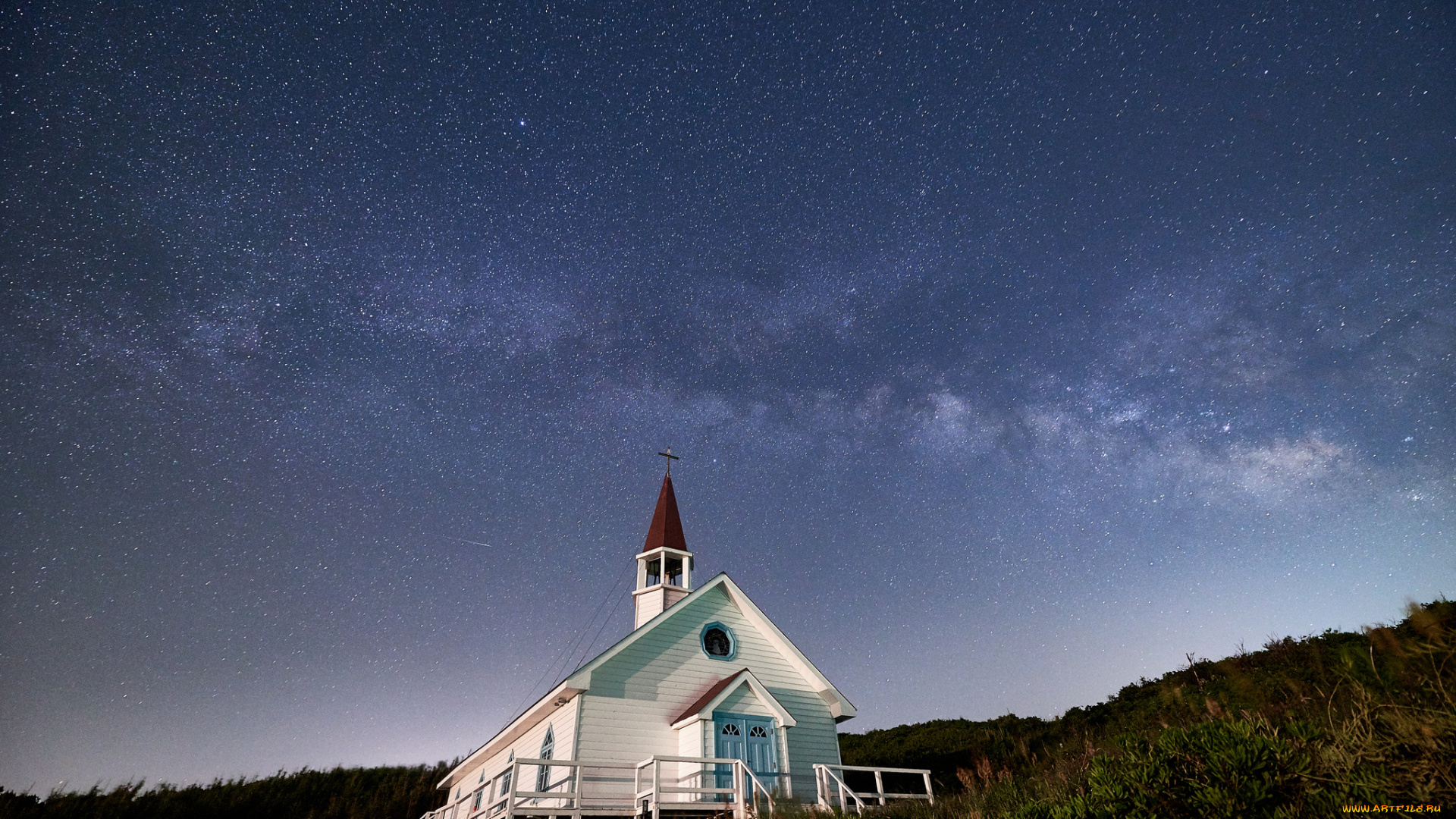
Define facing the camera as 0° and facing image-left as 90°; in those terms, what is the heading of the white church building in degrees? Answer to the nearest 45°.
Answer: approximately 315°
